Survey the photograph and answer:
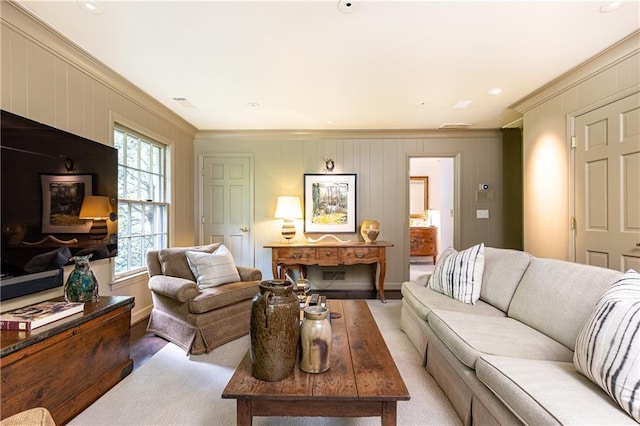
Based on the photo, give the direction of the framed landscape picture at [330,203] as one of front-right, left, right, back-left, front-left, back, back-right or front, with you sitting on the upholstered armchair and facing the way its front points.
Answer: left

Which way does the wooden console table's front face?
toward the camera

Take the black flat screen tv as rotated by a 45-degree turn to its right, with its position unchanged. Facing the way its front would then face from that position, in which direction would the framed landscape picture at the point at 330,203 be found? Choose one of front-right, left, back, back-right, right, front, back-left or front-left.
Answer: left

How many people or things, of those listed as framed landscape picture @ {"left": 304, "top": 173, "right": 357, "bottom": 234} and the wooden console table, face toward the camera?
2

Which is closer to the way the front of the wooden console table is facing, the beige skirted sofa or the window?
the beige skirted sofa

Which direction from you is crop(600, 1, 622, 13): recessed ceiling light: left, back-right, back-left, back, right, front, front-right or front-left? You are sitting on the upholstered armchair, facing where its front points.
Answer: front

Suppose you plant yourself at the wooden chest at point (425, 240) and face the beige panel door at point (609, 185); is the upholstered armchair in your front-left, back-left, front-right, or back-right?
front-right

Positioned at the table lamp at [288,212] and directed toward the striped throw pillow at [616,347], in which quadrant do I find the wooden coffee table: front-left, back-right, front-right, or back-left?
front-right

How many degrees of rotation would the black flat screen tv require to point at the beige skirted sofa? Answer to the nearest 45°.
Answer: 0° — it already faces it

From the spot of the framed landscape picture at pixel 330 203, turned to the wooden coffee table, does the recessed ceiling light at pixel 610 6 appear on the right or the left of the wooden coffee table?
left

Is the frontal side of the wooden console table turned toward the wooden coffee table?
yes

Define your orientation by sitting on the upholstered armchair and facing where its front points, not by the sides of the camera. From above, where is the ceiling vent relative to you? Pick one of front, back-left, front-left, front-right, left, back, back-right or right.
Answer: front-left

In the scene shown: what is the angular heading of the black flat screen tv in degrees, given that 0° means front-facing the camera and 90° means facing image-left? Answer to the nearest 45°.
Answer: approximately 315°

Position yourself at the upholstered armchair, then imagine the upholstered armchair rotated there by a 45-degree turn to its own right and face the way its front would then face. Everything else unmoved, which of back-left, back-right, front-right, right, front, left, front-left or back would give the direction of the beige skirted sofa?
front-left

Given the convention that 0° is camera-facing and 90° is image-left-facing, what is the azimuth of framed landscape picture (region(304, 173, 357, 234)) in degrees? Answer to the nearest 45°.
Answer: approximately 0°

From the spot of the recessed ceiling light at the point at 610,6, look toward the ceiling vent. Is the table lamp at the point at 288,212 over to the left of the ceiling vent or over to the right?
left

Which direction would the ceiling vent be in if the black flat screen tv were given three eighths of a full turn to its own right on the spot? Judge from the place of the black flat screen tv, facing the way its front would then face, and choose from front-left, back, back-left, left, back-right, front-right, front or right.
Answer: back
